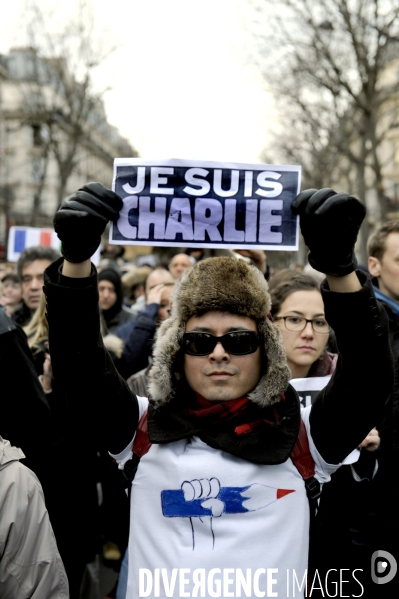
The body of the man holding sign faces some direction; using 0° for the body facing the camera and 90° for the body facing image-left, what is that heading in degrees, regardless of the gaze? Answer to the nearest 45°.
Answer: approximately 0°

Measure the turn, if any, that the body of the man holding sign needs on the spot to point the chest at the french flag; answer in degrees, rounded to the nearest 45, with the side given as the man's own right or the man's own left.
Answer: approximately 180°

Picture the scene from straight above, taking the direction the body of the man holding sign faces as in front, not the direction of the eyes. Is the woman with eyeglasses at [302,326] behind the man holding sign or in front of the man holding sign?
behind

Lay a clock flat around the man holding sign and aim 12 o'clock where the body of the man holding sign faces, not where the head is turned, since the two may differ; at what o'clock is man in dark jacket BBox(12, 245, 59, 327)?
The man in dark jacket is roughly at 5 o'clock from the man holding sign.

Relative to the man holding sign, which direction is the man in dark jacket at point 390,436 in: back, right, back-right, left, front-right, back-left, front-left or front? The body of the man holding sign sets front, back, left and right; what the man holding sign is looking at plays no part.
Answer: back-left

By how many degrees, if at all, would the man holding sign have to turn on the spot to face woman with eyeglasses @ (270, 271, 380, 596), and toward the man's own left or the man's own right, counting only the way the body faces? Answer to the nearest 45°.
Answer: approximately 135° to the man's own left
